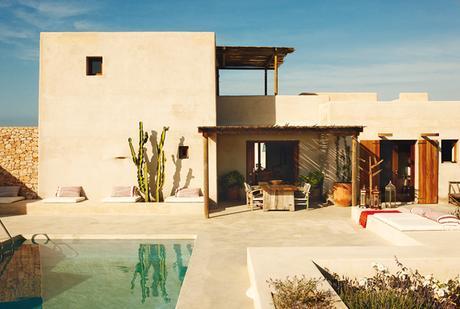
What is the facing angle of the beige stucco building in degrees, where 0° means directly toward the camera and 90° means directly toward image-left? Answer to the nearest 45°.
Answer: approximately 0°

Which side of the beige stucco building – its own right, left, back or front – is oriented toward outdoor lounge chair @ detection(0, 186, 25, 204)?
right

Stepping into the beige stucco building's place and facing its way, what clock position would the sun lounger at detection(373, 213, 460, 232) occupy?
The sun lounger is roughly at 10 o'clock from the beige stucco building.

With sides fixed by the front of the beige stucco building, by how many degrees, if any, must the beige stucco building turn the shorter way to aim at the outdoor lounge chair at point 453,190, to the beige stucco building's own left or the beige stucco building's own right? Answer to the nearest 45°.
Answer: approximately 90° to the beige stucco building's own left

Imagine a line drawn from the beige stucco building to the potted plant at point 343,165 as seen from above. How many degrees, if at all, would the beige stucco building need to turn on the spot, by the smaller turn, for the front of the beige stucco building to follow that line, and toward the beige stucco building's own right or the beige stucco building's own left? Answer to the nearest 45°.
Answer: approximately 90° to the beige stucco building's own left

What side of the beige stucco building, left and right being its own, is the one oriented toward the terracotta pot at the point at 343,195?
left

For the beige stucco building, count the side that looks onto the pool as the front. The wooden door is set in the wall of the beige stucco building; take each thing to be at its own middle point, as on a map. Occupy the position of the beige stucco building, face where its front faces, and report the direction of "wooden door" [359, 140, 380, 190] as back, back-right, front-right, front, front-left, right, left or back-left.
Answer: left

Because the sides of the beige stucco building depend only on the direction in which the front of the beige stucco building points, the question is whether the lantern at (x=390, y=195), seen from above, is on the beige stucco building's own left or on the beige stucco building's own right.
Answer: on the beige stucco building's own left
